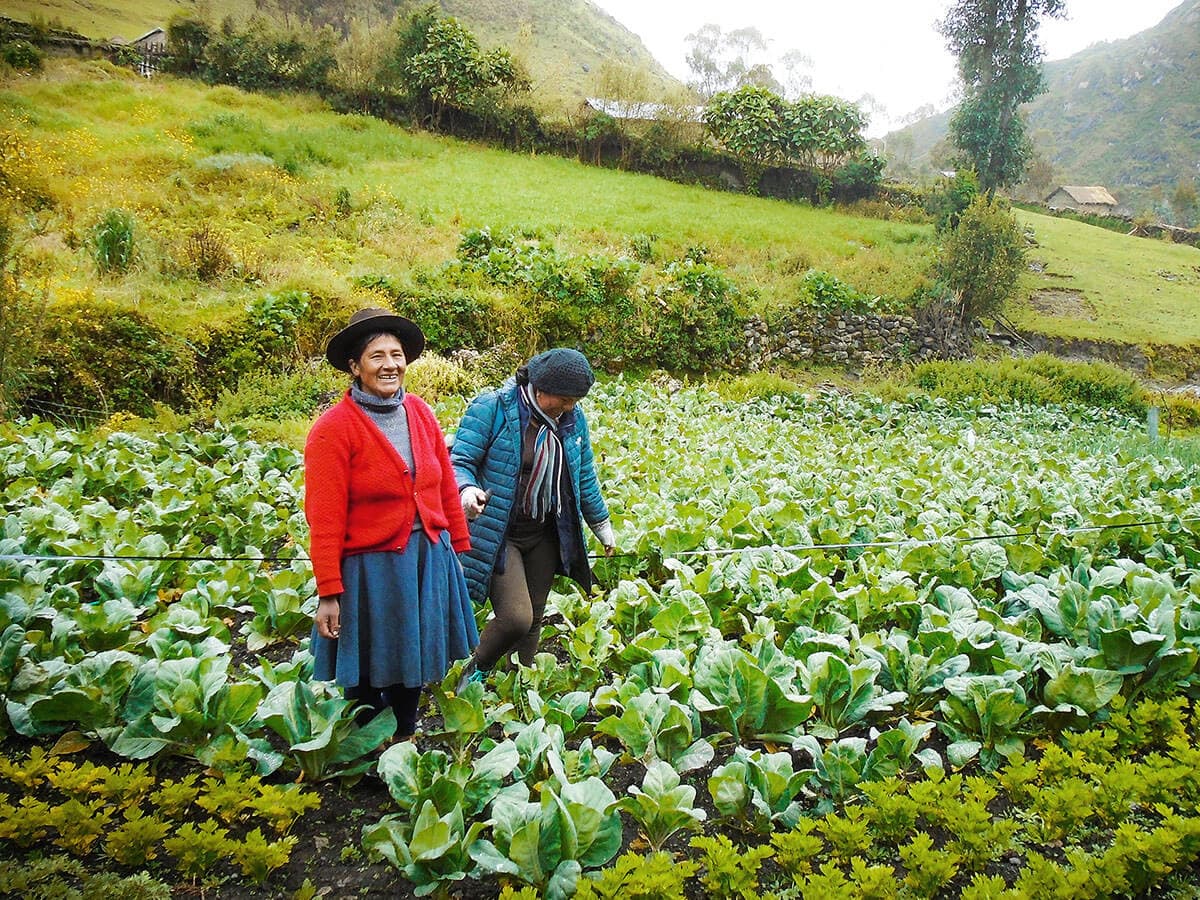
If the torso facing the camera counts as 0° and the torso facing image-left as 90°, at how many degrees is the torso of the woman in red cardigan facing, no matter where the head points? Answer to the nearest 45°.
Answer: approximately 315°

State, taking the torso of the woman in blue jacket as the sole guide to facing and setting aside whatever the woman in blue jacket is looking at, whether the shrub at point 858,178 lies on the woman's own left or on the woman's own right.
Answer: on the woman's own left

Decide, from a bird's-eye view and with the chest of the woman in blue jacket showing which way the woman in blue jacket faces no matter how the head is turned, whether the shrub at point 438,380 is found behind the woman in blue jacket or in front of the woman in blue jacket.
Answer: behind

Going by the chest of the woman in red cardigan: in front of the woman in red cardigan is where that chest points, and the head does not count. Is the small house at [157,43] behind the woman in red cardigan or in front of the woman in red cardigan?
behind

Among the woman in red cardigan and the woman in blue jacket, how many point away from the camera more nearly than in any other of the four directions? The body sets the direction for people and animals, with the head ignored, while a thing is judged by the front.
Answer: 0

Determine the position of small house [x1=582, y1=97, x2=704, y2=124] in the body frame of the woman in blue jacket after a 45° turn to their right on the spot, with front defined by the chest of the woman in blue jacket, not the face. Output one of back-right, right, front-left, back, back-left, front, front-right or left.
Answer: back

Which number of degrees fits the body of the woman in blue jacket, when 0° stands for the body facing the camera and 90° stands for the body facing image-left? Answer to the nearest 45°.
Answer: approximately 315°

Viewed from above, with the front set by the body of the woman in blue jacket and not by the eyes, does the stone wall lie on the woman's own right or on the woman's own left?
on the woman's own left

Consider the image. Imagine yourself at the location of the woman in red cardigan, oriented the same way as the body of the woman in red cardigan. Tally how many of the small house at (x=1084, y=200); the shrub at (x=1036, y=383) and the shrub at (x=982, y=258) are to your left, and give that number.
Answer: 3

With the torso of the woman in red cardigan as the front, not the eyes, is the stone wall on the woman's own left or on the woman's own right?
on the woman's own left
